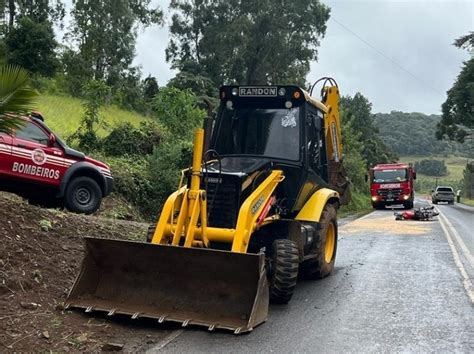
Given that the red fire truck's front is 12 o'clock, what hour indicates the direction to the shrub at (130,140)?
The shrub is roughly at 1 o'clock from the red fire truck.

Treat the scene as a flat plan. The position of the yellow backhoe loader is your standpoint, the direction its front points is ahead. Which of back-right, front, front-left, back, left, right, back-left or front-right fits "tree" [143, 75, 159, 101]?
back-right

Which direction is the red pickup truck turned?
to the viewer's right

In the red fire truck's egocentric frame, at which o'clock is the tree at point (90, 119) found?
The tree is roughly at 1 o'clock from the red fire truck.

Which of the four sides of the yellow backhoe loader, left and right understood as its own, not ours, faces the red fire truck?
back

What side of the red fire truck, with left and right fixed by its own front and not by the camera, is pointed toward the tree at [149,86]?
right

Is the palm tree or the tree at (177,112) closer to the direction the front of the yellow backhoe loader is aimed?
the palm tree

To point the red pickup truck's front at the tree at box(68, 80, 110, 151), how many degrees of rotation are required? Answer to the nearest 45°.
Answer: approximately 90° to its left

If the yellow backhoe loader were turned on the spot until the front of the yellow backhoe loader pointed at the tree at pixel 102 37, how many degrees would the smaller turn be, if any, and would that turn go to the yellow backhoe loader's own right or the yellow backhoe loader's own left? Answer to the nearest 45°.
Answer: approximately 135° to the yellow backhoe loader's own right

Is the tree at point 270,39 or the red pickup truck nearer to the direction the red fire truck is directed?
the red pickup truck

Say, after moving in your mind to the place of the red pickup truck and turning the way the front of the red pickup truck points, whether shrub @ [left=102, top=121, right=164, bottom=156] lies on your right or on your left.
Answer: on your left
